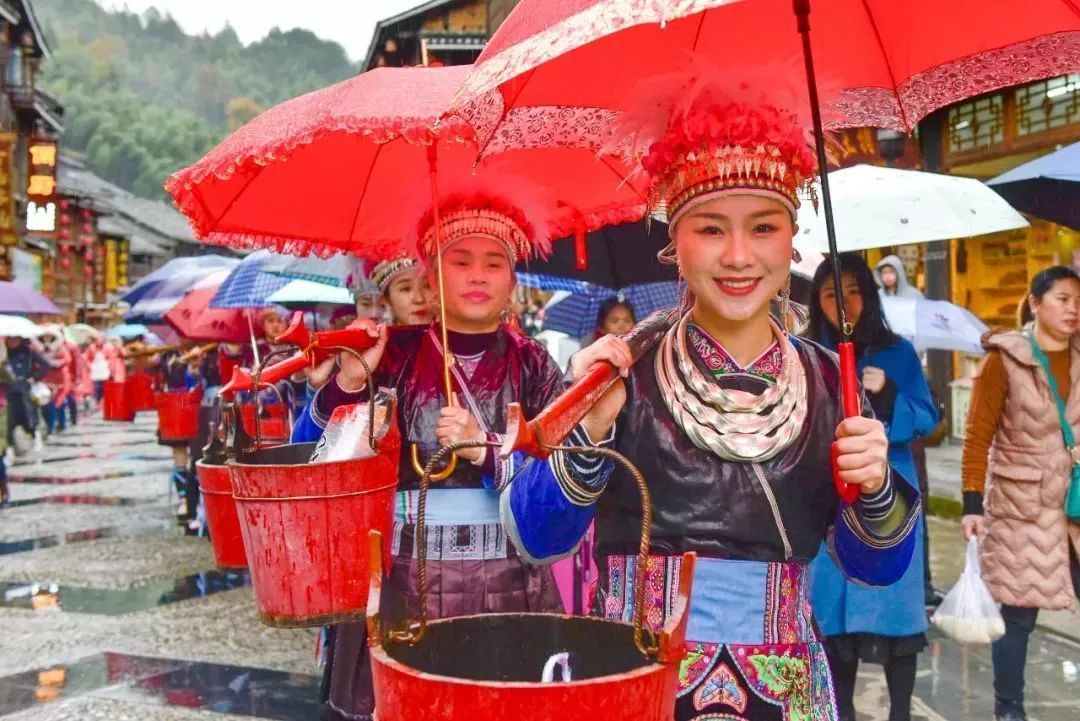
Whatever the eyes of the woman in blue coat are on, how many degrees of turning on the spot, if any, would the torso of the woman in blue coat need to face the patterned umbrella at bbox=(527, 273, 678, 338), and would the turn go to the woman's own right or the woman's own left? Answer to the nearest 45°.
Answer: approximately 90° to the woman's own right

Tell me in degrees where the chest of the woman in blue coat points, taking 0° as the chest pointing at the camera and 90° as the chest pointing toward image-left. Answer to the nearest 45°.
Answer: approximately 45°

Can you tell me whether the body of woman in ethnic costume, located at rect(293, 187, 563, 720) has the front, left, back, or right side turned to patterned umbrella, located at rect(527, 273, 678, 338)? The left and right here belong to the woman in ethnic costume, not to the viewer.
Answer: back

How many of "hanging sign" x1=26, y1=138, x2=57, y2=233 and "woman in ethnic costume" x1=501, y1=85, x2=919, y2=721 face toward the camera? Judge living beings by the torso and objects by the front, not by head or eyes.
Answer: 2

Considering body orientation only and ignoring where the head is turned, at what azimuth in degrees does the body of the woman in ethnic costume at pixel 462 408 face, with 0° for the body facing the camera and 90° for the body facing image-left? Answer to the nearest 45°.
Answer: approximately 0°
